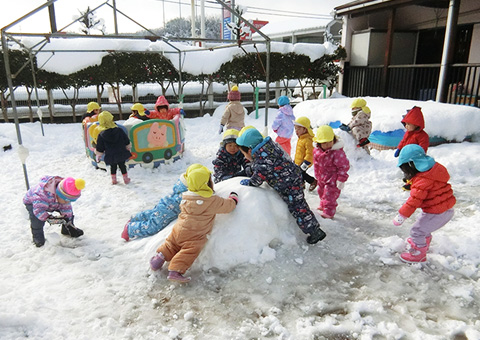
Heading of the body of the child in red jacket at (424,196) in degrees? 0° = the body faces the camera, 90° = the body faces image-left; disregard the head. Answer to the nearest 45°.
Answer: approximately 90°

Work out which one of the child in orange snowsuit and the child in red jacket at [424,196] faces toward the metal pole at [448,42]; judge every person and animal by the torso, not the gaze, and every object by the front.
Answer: the child in orange snowsuit

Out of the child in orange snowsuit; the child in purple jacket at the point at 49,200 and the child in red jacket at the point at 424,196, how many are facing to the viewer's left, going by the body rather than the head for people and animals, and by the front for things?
1

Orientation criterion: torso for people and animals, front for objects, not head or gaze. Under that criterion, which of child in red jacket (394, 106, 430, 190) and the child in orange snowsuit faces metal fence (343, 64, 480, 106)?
the child in orange snowsuit

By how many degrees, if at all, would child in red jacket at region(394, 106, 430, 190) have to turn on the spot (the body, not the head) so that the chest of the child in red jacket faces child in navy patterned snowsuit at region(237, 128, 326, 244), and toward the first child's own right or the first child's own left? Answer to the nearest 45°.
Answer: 0° — they already face them

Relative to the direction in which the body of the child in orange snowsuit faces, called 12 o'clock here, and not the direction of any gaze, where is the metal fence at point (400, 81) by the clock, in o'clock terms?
The metal fence is roughly at 12 o'clock from the child in orange snowsuit.

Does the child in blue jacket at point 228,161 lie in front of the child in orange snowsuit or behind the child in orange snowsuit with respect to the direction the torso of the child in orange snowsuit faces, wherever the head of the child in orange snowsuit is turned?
in front

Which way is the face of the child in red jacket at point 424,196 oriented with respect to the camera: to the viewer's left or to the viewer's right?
to the viewer's left

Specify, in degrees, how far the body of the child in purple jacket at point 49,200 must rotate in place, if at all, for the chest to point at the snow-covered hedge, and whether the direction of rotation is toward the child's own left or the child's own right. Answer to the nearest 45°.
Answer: approximately 135° to the child's own left

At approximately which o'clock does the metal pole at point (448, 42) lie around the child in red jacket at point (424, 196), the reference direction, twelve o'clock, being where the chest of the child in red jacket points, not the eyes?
The metal pole is roughly at 3 o'clock from the child in red jacket.

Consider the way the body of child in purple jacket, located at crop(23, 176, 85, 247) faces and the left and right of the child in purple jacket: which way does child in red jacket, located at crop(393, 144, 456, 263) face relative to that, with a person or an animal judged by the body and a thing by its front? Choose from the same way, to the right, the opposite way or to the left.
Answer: the opposite way

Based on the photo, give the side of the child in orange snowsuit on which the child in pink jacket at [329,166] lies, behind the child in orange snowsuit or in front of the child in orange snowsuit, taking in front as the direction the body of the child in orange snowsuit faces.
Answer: in front
